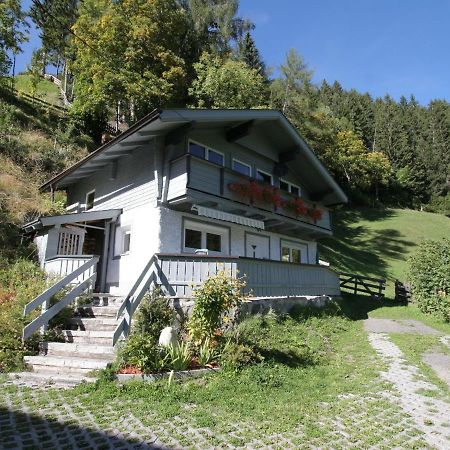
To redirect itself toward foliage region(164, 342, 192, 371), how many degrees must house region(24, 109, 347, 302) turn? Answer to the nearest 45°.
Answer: approximately 45° to its right

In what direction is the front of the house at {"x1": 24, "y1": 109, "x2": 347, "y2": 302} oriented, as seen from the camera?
facing the viewer and to the right of the viewer

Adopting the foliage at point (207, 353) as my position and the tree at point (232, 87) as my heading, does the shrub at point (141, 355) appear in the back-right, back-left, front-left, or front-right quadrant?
back-left

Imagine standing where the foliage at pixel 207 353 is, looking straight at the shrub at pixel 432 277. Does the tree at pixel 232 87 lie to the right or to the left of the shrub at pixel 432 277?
left

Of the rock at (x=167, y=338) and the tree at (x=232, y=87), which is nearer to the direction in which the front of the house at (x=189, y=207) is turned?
the rock

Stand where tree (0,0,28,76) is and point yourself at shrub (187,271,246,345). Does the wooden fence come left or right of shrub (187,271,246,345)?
left

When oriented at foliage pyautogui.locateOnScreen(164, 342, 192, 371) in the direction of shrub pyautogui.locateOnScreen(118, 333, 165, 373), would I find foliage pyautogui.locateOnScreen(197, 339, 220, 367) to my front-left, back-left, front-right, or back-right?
back-right

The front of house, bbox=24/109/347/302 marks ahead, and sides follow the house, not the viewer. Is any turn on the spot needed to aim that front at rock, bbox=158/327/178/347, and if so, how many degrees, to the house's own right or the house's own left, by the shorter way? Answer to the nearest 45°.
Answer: approximately 45° to the house's own right

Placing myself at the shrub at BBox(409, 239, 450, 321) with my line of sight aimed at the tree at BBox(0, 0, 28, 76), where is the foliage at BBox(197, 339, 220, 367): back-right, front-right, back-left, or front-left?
front-left

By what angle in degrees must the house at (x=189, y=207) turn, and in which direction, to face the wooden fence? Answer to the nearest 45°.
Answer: approximately 90° to its left

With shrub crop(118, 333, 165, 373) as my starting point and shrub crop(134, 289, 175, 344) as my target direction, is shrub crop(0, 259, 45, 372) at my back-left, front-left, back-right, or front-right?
front-left

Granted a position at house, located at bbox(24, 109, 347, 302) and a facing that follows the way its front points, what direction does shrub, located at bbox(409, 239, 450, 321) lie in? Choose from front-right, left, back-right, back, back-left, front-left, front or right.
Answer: front-left

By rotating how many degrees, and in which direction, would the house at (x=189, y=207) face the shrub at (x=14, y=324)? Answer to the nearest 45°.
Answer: approximately 90° to its right

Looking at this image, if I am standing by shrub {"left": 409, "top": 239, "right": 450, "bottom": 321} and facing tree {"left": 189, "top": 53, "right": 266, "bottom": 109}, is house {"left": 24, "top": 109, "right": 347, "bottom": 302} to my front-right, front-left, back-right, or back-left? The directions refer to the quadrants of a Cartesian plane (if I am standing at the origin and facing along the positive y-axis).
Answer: front-left

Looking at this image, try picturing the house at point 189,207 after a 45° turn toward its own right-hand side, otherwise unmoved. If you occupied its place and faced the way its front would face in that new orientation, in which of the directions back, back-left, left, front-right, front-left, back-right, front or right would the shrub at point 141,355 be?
front
